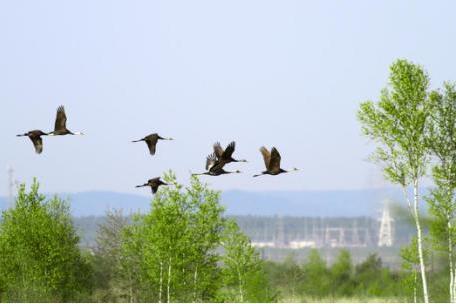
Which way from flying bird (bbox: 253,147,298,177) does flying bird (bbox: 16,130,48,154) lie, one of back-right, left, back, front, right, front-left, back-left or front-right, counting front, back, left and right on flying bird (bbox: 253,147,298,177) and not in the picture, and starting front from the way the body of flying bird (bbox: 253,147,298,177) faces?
back

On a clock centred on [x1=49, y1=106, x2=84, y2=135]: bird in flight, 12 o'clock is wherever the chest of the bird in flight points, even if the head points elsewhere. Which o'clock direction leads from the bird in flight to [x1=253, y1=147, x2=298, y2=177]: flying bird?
The flying bird is roughly at 1 o'clock from the bird in flight.

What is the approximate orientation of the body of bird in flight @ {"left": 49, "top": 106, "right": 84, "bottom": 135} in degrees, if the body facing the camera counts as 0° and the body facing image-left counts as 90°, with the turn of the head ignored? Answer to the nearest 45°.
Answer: approximately 270°

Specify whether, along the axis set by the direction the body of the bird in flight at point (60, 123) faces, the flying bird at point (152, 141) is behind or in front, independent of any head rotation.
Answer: in front

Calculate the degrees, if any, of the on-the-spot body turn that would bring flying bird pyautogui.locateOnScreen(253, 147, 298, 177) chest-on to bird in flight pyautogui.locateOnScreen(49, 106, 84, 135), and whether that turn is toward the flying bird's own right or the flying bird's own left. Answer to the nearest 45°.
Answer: approximately 180°

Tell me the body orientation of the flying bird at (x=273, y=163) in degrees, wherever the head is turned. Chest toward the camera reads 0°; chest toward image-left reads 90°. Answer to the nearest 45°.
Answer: approximately 270°

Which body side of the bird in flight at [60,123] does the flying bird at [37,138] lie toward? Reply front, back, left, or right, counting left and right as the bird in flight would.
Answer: back

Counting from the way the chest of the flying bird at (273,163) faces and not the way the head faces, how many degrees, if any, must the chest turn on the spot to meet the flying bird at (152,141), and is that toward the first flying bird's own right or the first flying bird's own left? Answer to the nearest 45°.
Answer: approximately 180°
